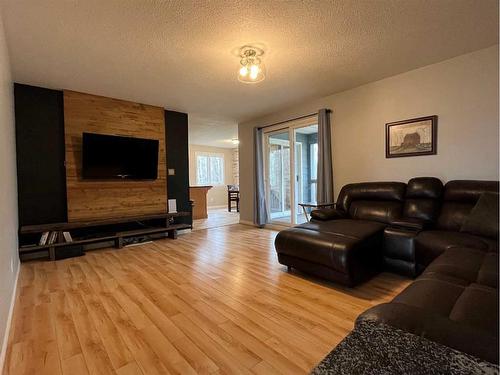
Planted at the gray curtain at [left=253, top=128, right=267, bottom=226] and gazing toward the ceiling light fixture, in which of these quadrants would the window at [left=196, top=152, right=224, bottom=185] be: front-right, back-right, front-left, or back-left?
back-right
